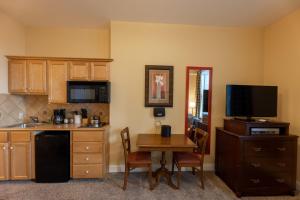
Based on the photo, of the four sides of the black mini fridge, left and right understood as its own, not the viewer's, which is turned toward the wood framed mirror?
left

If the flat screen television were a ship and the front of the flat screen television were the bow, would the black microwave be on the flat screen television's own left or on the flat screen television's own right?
on the flat screen television's own right

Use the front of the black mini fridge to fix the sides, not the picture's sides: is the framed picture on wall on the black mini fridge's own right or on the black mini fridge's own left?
on the black mini fridge's own left

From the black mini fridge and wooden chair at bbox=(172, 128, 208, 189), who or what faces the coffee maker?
the wooden chair

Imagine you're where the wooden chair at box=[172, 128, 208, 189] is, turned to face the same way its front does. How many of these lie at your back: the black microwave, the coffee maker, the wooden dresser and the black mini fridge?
1

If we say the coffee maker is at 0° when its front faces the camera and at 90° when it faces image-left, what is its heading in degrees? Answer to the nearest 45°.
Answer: approximately 0°

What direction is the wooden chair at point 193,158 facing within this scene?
to the viewer's left
